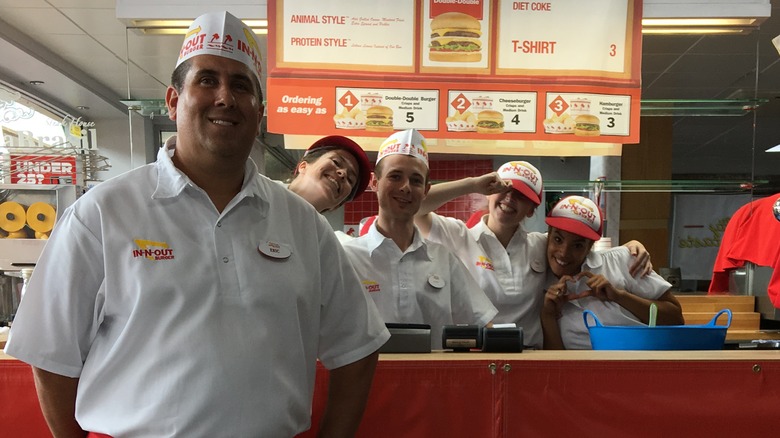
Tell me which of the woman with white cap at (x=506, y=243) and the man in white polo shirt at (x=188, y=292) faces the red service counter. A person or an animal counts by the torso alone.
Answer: the woman with white cap

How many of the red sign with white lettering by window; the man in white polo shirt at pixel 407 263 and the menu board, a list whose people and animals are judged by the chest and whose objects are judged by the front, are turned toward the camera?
3

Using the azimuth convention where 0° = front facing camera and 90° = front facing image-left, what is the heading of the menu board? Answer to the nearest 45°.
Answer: approximately 0°

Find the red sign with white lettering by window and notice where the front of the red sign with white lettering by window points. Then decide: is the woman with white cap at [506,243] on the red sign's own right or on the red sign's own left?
on the red sign's own left

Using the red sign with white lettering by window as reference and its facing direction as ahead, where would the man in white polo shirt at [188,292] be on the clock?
The man in white polo shirt is roughly at 12 o'clock from the red sign with white lettering by window.

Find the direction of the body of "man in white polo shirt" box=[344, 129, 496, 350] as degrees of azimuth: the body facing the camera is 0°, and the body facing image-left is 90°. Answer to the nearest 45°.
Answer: approximately 0°

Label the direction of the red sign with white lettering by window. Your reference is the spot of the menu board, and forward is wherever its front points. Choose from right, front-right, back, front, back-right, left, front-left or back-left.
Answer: right

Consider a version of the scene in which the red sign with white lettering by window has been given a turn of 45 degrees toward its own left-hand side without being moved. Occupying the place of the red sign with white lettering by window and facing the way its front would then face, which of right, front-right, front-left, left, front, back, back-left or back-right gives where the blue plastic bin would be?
front

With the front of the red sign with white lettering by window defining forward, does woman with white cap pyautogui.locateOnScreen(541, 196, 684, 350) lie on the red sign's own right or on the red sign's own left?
on the red sign's own left

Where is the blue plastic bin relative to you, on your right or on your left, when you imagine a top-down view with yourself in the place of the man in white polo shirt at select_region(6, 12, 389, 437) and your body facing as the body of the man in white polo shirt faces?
on your left

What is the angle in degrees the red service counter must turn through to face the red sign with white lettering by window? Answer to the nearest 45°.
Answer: approximately 135° to its right
